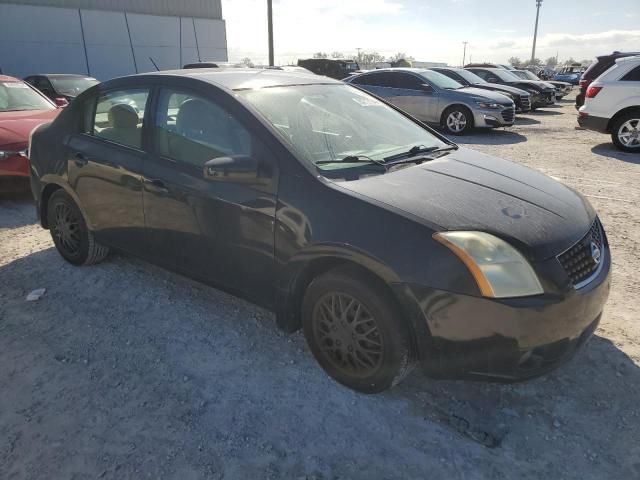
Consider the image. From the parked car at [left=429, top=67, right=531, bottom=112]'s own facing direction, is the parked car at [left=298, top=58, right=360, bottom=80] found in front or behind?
behind

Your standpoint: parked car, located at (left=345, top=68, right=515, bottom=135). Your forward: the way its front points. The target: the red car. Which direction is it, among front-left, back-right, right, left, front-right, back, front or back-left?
right

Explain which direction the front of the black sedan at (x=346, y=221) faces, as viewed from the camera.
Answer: facing the viewer and to the right of the viewer

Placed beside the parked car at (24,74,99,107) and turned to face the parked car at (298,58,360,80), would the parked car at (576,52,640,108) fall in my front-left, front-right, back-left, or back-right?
front-right

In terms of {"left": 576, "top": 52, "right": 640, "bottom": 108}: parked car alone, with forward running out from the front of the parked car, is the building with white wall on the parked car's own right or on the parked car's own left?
on the parked car's own left

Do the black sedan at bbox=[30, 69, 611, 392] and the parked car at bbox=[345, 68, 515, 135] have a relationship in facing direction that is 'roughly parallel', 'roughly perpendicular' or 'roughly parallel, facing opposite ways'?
roughly parallel

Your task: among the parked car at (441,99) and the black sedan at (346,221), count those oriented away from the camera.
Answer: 0

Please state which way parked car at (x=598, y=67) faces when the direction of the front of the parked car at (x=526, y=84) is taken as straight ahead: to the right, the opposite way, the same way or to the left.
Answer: to the left

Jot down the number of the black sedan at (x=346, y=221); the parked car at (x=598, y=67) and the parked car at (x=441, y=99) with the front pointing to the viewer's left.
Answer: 0

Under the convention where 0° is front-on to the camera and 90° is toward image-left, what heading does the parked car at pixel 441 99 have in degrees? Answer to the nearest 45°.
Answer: approximately 315°

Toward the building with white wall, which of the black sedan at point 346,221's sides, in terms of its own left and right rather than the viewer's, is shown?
back

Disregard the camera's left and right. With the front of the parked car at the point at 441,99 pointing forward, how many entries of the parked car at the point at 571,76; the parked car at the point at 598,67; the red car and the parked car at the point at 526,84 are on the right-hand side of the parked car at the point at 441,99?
1

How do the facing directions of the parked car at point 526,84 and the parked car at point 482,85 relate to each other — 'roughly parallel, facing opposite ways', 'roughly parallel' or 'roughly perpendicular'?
roughly parallel

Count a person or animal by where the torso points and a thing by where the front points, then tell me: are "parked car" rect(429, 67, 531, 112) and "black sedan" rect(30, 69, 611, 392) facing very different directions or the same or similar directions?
same or similar directions

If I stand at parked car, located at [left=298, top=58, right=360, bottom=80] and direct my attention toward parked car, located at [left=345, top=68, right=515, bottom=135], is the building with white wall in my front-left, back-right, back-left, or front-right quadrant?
back-right
